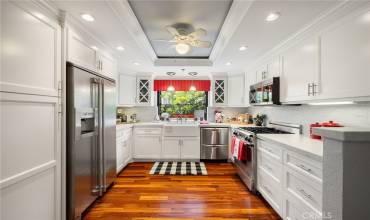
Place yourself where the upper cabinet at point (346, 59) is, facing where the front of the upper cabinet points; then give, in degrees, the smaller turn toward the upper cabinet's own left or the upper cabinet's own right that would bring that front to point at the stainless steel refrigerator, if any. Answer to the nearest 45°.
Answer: approximately 45° to the upper cabinet's own left

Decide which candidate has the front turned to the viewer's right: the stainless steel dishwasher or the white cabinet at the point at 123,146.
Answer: the white cabinet

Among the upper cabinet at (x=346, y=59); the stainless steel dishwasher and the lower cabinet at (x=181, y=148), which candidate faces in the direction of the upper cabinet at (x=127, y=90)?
the upper cabinet at (x=346, y=59)

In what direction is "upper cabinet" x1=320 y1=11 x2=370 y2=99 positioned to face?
to the viewer's left

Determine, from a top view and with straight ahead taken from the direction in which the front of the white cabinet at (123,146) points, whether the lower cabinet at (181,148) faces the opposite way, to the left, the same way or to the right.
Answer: to the right

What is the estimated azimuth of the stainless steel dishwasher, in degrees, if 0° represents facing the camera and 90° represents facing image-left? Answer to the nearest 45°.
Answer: approximately 0°

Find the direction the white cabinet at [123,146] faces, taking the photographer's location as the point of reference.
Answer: facing to the right of the viewer
